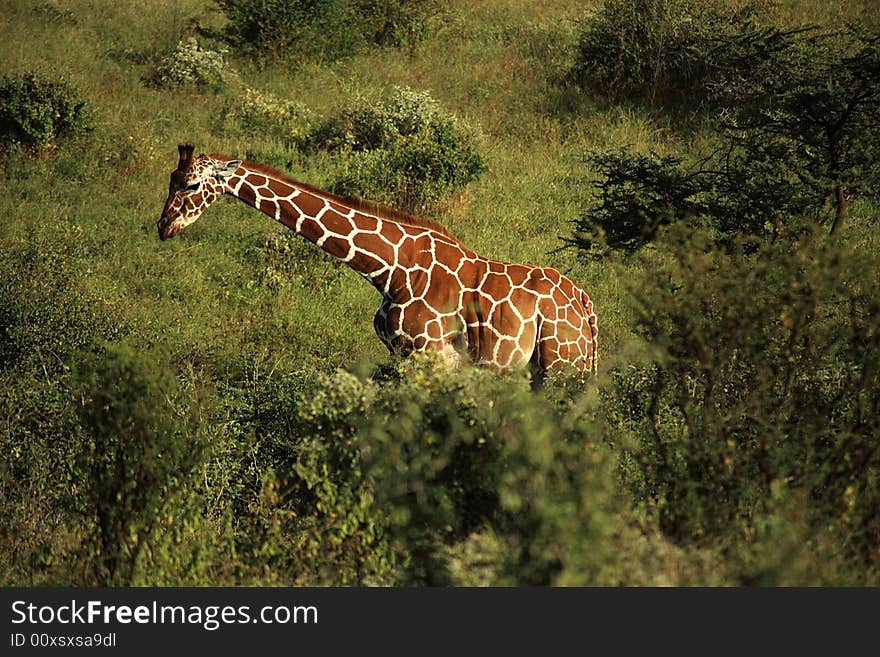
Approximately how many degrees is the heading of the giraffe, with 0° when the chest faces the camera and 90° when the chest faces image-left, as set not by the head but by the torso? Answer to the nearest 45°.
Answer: approximately 90°

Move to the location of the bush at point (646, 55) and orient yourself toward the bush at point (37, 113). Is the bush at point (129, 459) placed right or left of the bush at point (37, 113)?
left

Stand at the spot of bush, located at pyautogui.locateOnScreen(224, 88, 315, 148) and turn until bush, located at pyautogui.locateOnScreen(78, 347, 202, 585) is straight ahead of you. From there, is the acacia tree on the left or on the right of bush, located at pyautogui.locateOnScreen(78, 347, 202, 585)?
left

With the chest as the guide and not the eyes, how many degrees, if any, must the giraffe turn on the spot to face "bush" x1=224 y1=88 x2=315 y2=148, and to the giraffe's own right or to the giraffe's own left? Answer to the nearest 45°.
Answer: approximately 90° to the giraffe's own right

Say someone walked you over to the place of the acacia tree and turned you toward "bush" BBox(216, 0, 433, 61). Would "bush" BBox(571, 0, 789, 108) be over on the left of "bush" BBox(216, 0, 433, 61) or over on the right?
right

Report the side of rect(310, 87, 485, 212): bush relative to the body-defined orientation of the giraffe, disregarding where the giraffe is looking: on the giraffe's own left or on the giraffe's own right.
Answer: on the giraffe's own right

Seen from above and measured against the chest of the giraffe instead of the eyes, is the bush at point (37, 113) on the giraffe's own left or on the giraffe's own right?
on the giraffe's own right

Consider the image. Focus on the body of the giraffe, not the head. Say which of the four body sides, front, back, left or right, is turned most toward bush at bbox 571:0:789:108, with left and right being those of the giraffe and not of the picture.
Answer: right

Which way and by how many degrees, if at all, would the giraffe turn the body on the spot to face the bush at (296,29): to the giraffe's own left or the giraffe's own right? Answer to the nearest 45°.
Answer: approximately 90° to the giraffe's own right

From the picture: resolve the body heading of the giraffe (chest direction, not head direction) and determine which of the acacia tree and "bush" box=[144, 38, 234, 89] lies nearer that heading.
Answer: the bush

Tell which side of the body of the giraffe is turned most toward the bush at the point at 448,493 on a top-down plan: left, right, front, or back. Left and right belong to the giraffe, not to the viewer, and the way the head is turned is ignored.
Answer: left
